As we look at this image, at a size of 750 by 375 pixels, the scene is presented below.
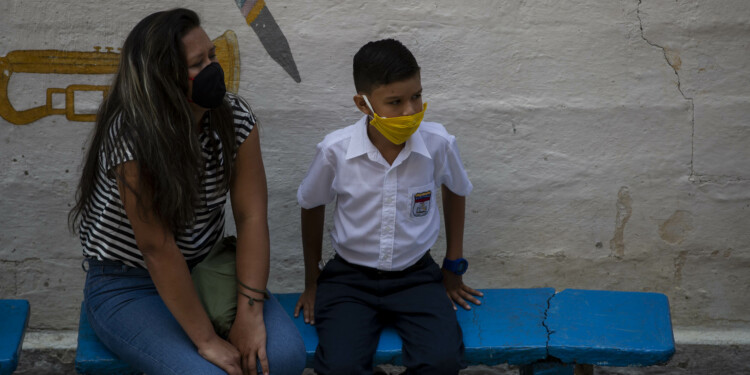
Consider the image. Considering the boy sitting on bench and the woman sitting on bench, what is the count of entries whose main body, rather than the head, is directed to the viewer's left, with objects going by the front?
0

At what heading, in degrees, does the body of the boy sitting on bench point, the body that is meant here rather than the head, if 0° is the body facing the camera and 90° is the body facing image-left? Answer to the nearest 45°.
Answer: approximately 0°

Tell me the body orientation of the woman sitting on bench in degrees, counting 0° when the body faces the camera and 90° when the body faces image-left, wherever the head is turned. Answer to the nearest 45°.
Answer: approximately 315°

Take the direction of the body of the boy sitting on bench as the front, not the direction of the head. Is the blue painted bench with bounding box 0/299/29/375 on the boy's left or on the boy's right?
on the boy's right

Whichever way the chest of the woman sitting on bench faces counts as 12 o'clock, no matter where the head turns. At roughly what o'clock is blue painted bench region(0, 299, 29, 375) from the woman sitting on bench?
The blue painted bench is roughly at 5 o'clock from the woman sitting on bench.
